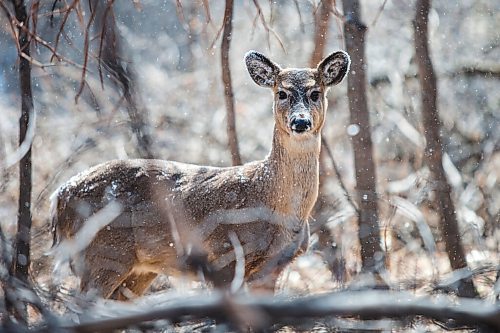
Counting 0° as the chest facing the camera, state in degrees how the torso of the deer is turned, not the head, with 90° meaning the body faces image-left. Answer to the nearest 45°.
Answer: approximately 270°

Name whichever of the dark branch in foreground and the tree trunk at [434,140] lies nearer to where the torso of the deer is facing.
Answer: the tree trunk

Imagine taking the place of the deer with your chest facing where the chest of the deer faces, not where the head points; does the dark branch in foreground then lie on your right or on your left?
on your right
